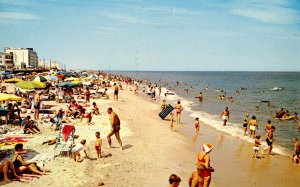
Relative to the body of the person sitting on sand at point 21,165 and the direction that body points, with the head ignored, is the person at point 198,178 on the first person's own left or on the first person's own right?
on the first person's own right

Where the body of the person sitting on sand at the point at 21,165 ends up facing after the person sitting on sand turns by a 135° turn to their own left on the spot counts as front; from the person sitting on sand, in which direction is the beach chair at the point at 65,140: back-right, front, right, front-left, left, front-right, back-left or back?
right

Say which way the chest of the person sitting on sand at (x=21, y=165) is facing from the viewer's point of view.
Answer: to the viewer's right

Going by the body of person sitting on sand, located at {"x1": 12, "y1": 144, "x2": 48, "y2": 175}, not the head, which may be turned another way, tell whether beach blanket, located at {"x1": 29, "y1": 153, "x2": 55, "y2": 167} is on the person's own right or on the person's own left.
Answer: on the person's own left

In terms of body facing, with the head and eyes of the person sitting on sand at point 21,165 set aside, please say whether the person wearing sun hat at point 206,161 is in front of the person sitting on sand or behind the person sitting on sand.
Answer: in front
